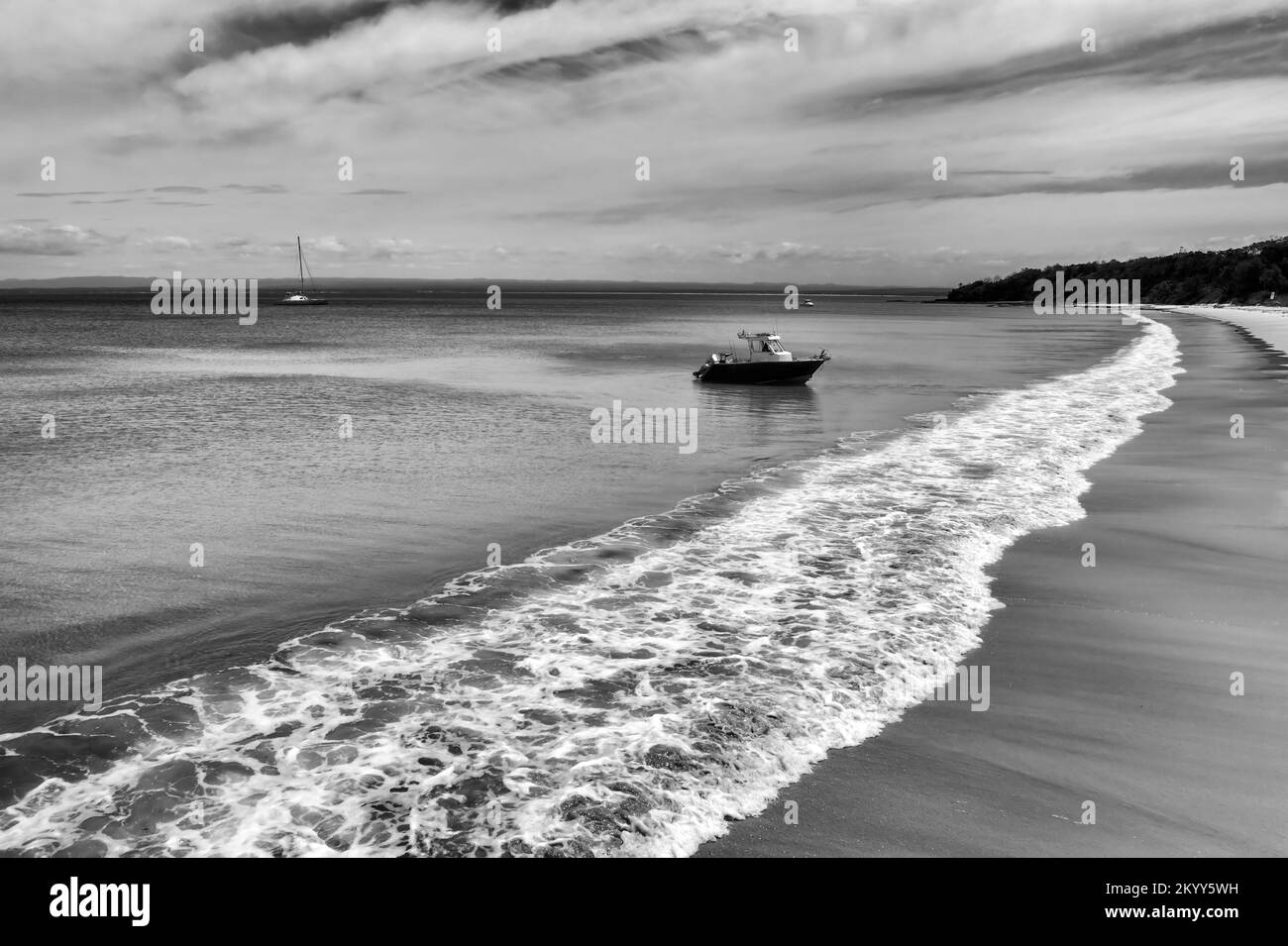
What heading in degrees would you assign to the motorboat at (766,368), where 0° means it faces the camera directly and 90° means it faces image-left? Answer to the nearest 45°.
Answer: approximately 270°
